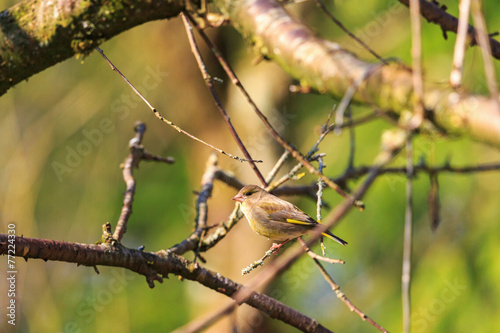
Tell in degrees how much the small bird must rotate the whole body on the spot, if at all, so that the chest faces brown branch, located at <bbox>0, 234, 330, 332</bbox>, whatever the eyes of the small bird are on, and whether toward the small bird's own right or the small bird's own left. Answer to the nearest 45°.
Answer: approximately 45° to the small bird's own left

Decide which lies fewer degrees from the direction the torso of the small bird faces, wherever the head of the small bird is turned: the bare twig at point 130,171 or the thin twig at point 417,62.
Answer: the bare twig

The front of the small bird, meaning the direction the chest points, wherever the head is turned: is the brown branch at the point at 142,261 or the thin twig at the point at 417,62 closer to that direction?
the brown branch

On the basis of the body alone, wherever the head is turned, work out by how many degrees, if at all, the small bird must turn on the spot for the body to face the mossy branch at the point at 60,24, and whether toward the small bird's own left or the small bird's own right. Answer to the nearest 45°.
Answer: approximately 45° to the small bird's own left

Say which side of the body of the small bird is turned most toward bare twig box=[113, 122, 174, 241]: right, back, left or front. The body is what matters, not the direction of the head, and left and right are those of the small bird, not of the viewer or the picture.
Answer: front

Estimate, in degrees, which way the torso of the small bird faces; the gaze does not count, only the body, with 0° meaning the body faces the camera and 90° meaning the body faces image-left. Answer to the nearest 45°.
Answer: approximately 90°

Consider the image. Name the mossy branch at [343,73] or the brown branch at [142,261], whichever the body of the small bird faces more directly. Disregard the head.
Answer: the brown branch
